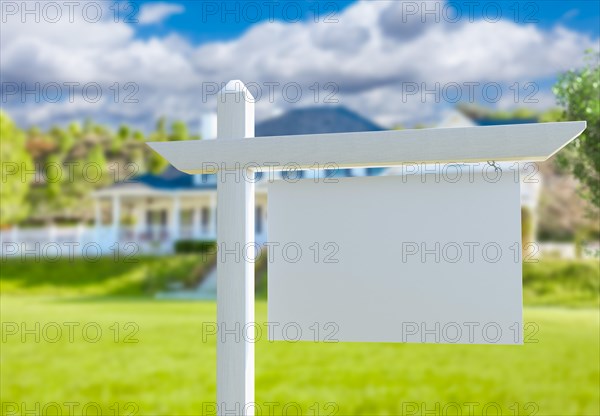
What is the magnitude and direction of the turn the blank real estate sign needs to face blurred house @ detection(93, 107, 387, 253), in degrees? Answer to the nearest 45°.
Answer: approximately 180°

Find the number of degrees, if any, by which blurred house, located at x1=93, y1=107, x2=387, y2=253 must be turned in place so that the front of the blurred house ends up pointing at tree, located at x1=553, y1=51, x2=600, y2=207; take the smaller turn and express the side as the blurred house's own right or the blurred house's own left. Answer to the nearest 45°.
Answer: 0° — it already faces it

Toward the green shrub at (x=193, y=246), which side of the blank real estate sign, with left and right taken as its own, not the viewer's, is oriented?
back

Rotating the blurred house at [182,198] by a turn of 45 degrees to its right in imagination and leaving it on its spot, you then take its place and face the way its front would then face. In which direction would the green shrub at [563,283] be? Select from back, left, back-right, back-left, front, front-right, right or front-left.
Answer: left

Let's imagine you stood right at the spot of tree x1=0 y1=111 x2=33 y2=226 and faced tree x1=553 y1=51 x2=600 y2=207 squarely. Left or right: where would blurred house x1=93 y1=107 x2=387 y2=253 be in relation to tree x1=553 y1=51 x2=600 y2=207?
left

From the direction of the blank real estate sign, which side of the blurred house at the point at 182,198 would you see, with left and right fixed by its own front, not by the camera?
front

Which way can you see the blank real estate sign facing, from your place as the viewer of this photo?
facing the viewer

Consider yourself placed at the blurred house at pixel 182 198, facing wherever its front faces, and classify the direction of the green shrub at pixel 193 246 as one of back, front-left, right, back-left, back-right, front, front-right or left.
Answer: front

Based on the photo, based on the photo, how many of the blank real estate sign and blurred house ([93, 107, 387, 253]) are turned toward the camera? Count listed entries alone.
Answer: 2
